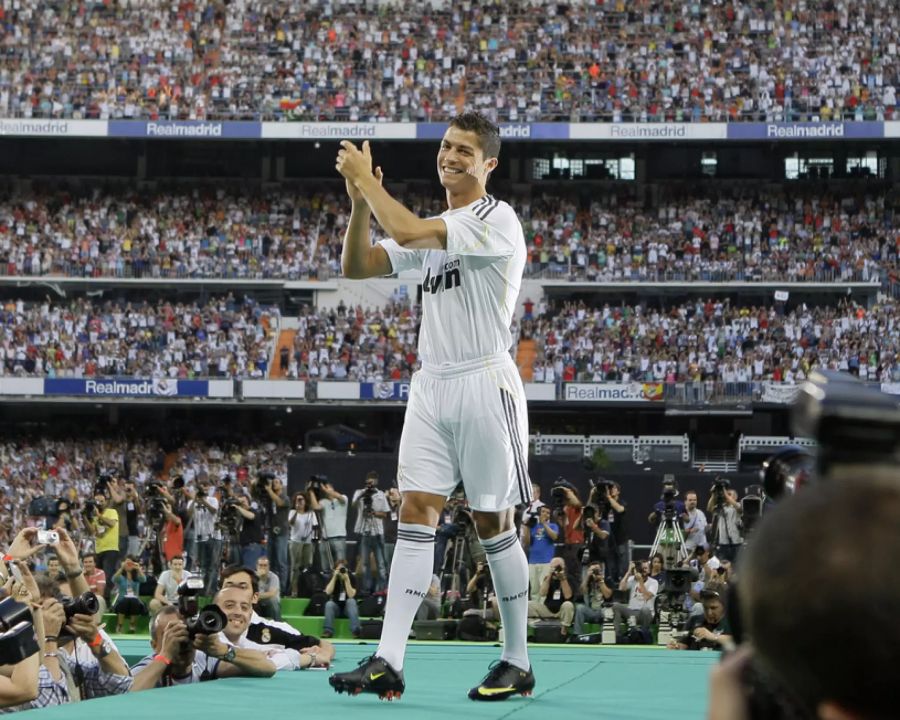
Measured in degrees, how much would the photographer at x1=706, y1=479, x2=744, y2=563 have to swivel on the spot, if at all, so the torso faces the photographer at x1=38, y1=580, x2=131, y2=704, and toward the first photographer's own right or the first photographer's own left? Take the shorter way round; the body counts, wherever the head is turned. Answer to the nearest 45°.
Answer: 0° — they already face them

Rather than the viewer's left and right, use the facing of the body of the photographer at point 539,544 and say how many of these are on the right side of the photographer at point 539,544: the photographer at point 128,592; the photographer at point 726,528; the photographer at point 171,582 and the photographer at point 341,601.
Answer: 3

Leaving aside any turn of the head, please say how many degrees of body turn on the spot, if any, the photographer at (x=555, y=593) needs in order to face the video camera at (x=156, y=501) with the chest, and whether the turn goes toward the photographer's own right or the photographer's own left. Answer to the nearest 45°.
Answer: approximately 135° to the photographer's own right

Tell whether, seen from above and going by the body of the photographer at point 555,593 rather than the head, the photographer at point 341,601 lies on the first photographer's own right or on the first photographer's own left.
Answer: on the first photographer's own right

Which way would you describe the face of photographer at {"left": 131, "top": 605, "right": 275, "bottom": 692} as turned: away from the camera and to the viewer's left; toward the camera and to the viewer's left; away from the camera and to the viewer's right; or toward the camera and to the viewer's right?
toward the camera and to the viewer's right

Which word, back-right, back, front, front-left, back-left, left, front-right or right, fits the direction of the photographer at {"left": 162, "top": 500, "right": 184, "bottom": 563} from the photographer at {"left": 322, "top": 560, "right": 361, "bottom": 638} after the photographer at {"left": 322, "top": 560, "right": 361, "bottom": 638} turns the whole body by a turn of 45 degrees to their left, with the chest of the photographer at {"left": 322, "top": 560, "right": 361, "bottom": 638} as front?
back

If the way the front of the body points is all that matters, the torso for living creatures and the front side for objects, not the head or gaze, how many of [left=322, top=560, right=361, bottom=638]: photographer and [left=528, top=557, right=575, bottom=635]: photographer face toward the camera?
2

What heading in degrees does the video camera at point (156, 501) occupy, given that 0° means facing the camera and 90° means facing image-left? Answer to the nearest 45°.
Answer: approximately 0°

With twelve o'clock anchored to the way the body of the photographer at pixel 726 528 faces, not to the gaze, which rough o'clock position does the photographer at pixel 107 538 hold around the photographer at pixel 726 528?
the photographer at pixel 107 538 is roughly at 3 o'clock from the photographer at pixel 726 528.

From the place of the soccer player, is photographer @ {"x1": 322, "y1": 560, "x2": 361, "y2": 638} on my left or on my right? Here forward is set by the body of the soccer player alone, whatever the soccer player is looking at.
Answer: on my right

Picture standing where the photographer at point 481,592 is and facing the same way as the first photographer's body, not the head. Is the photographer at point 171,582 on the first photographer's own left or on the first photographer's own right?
on the first photographer's own right
